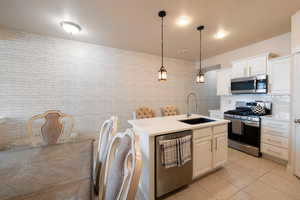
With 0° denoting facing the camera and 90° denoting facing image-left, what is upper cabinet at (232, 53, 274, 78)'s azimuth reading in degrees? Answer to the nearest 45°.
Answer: approximately 45°

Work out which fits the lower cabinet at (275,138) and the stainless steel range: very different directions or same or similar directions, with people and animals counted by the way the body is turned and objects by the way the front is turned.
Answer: same or similar directions

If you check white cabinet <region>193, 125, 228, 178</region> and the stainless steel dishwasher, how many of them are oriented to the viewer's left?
0

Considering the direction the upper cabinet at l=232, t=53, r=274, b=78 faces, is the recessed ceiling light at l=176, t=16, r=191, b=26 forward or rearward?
forward

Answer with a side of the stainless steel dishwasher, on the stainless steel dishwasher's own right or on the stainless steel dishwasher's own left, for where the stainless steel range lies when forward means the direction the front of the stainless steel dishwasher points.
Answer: on the stainless steel dishwasher's own left

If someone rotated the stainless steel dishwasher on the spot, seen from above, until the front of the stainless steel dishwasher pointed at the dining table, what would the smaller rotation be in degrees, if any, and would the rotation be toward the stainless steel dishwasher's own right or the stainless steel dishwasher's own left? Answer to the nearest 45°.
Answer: approximately 90° to the stainless steel dishwasher's own right

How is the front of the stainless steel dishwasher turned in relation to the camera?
facing the viewer and to the right of the viewer

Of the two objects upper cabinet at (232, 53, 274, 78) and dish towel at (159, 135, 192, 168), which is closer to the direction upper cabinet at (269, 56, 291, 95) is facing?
the dish towel

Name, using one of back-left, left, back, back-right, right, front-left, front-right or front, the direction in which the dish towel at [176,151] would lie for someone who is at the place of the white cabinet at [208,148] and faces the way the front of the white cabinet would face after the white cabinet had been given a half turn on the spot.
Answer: left

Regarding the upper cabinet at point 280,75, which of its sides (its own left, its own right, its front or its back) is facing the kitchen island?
front

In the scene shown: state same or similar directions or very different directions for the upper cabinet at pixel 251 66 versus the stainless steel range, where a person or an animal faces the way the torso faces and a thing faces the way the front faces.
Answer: same or similar directions
